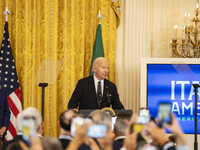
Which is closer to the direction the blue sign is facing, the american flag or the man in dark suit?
the man in dark suit

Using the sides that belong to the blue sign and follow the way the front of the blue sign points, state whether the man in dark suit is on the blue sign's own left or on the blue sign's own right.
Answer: on the blue sign's own right

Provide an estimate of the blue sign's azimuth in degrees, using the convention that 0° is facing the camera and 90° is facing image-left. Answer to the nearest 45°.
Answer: approximately 0°

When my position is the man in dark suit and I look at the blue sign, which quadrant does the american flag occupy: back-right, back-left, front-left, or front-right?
back-left

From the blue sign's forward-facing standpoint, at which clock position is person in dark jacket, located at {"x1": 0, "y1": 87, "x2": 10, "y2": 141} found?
The person in dark jacket is roughly at 2 o'clock from the blue sign.

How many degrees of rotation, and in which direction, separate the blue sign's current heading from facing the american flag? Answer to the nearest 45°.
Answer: approximately 90° to its right
